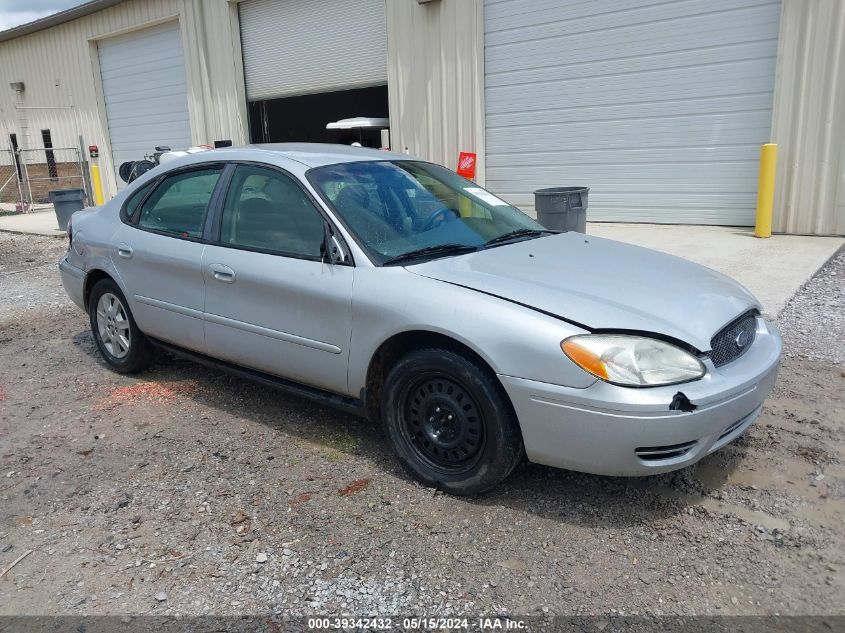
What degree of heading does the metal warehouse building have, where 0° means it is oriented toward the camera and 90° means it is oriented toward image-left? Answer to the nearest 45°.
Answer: approximately 45°

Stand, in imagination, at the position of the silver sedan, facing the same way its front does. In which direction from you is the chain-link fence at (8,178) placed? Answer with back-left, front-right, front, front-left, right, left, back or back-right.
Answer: back

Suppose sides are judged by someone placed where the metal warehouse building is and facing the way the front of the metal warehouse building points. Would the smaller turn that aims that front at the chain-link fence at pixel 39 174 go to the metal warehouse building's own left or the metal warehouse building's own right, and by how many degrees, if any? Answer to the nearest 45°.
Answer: approximately 90° to the metal warehouse building's own right

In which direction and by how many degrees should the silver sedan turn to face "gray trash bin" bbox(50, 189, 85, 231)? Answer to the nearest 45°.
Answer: approximately 180°

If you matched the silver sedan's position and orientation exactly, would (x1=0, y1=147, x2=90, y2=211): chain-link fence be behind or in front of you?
behind

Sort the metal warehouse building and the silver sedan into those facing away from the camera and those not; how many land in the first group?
0

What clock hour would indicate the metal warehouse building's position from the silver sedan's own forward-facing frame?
The metal warehouse building is roughly at 8 o'clock from the silver sedan.

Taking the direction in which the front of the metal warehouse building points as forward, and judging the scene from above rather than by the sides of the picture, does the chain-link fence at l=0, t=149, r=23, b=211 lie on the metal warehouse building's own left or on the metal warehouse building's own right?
on the metal warehouse building's own right

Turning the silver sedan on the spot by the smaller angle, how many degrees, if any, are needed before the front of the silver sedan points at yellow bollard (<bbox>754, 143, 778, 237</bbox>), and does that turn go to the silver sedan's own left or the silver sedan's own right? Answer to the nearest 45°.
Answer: approximately 90° to the silver sedan's own left

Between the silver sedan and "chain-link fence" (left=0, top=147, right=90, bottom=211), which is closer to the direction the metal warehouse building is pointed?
the silver sedan

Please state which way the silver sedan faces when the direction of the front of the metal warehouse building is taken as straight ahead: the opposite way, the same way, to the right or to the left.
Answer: to the left
